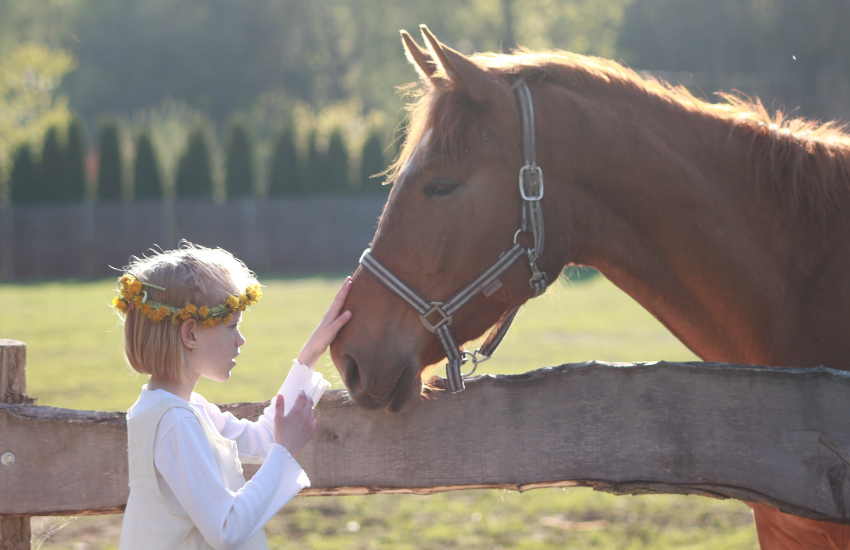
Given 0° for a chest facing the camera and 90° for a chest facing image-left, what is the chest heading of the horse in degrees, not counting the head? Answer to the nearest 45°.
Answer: approximately 90°

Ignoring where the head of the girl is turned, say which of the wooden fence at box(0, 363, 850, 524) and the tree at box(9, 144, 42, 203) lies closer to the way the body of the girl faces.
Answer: the wooden fence

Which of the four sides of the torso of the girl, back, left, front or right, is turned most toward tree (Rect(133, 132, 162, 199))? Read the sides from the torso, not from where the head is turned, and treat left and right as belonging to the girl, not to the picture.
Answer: left

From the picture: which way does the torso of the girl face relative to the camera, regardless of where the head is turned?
to the viewer's right

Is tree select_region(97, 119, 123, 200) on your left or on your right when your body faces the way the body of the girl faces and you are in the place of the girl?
on your left

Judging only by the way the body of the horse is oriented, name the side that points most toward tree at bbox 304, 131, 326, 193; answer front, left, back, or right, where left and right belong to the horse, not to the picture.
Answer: right

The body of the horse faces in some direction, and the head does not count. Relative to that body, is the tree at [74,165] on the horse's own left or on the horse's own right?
on the horse's own right

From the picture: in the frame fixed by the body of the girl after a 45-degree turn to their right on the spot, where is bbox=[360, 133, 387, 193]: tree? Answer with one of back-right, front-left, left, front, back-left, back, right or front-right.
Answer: back-left

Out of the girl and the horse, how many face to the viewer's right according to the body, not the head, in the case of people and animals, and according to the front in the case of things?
1

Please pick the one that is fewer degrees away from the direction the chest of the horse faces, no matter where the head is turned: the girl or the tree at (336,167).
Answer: the girl

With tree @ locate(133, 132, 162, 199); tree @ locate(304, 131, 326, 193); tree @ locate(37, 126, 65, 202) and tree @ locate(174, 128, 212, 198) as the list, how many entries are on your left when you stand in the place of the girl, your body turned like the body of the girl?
4

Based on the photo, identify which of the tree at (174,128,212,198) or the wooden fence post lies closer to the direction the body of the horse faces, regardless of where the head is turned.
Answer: the wooden fence post

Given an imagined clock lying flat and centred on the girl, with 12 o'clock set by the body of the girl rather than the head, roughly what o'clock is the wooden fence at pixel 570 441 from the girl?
The wooden fence is roughly at 12 o'clock from the girl.

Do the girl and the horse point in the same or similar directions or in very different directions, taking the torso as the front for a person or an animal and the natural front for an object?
very different directions

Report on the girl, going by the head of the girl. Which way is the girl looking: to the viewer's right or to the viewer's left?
to the viewer's right
